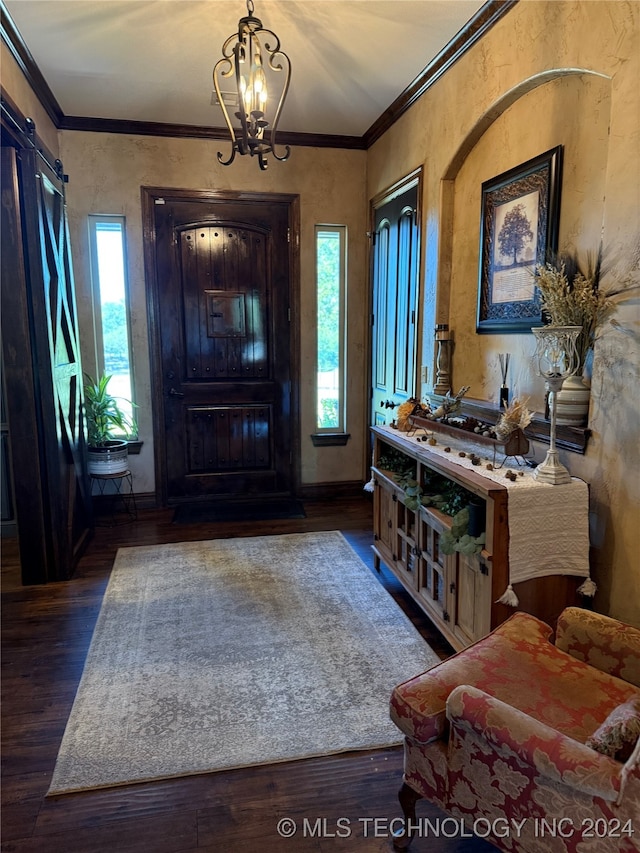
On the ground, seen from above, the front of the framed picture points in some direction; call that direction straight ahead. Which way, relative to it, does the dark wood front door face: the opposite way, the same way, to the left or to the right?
to the left

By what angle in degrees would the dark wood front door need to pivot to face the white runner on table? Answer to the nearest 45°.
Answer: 0° — it already faces it

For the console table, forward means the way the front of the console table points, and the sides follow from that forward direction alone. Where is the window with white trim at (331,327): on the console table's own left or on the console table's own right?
on the console table's own right

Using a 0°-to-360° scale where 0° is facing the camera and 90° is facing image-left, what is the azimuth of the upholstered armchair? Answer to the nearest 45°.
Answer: approximately 135°

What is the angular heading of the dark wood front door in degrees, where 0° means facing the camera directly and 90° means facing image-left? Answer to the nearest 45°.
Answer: approximately 0°

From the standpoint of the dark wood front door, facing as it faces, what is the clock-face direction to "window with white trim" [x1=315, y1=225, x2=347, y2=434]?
The window with white trim is roughly at 9 o'clock from the dark wood front door.

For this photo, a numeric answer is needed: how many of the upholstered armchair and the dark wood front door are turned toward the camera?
1

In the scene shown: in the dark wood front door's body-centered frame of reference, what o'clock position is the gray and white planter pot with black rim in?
The gray and white planter pot with black rim is roughly at 2 o'clock from the dark wood front door.
